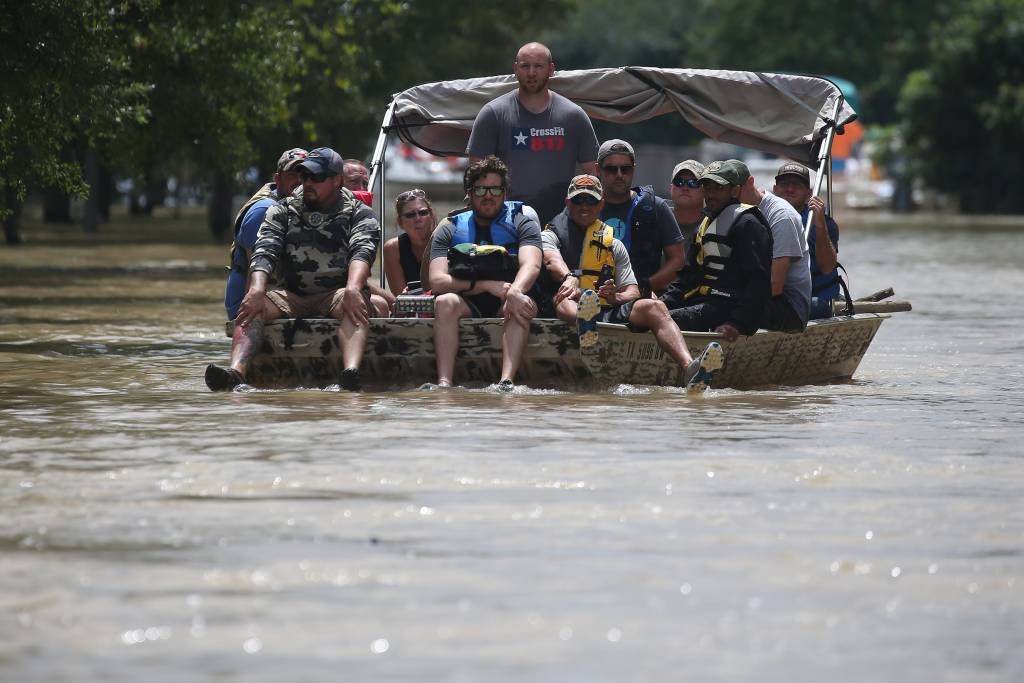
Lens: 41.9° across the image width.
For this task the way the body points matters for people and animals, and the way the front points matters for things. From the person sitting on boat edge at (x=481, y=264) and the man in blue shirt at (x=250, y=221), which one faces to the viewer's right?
the man in blue shirt

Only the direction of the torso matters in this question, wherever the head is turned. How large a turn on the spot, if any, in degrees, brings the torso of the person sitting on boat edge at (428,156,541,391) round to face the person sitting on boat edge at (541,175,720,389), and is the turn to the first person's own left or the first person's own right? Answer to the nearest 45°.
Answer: approximately 90° to the first person's own left

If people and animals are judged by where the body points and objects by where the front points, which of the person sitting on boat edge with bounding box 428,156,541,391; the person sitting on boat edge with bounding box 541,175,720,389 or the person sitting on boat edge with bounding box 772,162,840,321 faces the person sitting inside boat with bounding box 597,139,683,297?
the person sitting on boat edge with bounding box 772,162,840,321

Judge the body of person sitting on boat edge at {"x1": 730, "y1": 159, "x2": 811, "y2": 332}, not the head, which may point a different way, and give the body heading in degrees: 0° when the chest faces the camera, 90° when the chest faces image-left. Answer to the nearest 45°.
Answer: approximately 90°

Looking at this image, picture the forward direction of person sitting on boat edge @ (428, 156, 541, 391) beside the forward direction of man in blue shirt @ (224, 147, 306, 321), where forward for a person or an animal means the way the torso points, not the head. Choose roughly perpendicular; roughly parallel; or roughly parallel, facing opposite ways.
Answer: roughly perpendicular

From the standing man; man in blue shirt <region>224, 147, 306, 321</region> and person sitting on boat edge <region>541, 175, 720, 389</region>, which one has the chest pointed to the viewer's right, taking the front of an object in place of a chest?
the man in blue shirt

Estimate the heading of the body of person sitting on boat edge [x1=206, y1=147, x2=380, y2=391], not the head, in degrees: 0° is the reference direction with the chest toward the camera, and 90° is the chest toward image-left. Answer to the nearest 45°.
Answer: approximately 0°

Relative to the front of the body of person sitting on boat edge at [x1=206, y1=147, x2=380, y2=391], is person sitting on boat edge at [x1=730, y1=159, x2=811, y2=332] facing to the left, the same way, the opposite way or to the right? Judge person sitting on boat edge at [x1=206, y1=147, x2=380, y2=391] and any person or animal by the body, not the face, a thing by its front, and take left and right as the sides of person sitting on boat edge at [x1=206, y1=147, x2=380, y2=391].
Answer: to the right

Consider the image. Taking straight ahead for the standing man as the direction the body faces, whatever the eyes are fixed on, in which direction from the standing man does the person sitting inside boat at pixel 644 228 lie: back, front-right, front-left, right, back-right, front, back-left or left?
front-left
